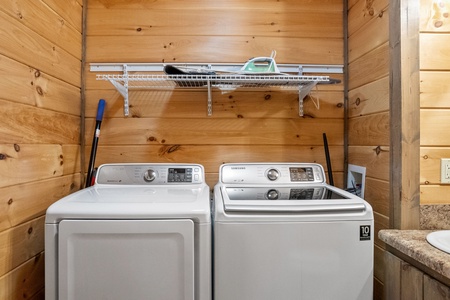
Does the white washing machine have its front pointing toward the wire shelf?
no

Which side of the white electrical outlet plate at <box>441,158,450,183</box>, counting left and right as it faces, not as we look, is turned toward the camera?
front

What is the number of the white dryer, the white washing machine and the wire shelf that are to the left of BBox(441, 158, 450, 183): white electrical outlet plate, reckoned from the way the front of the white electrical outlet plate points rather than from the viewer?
0

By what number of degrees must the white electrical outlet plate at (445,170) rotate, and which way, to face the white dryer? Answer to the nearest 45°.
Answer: approximately 45° to its right

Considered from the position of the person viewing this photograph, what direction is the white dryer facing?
facing the viewer

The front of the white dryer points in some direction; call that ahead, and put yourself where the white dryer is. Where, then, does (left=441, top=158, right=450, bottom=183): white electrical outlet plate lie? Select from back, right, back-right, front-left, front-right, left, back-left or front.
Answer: left

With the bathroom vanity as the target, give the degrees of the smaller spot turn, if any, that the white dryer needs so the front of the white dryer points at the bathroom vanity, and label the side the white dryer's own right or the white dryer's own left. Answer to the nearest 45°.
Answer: approximately 90° to the white dryer's own left

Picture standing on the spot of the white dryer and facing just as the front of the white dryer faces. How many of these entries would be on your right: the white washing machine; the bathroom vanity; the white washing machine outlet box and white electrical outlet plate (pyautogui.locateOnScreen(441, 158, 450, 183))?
0

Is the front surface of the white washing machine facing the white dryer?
no

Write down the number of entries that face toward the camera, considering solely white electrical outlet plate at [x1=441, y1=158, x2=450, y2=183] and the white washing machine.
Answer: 2

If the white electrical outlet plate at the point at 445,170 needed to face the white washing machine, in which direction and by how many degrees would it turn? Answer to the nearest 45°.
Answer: approximately 45° to its right

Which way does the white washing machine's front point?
toward the camera

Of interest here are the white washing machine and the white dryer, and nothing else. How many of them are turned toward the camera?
2
